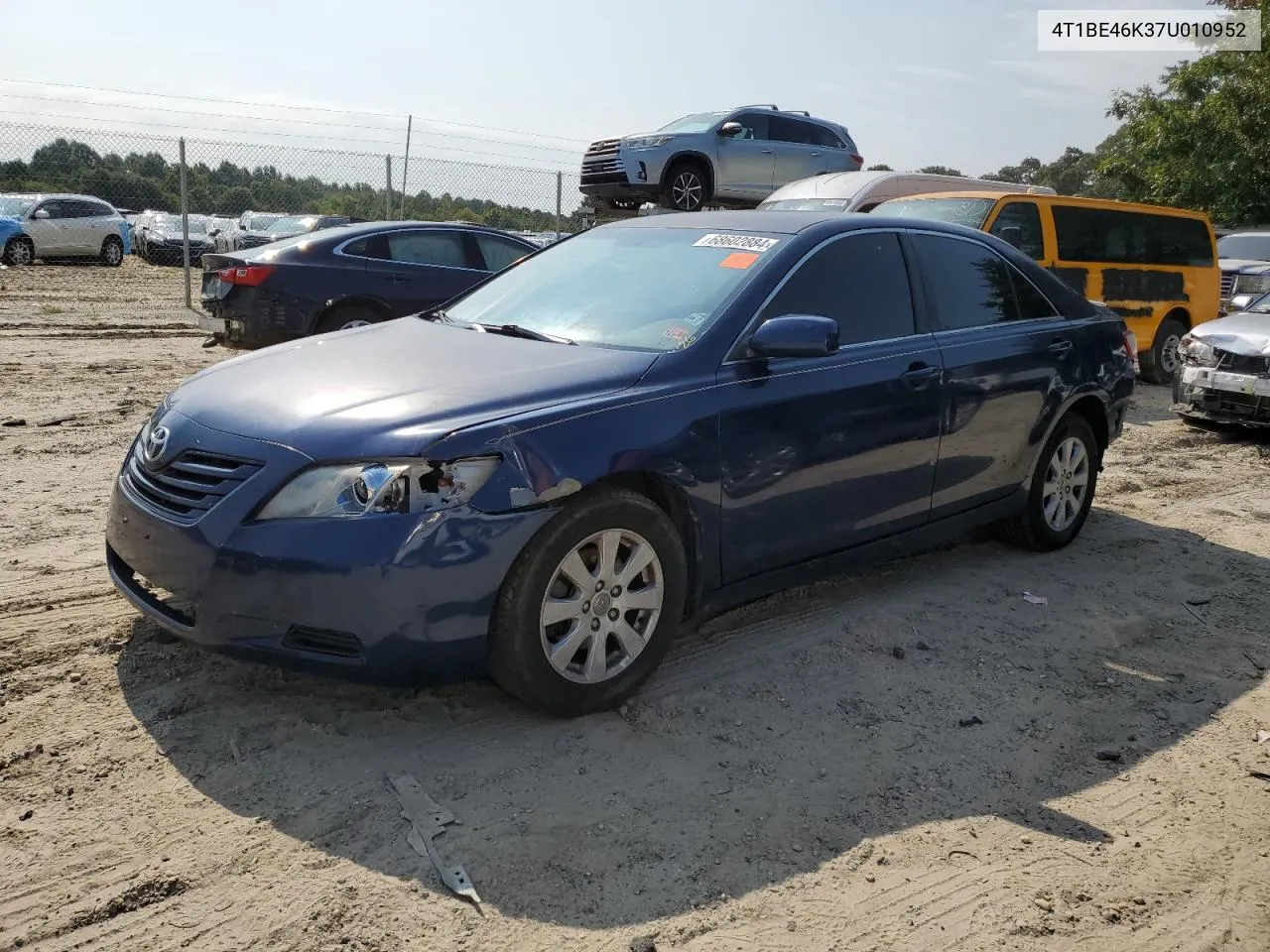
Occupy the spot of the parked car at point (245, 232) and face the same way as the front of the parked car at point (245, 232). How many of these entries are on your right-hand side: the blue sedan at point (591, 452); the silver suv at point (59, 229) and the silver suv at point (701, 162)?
1

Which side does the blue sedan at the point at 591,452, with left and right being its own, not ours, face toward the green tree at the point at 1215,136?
back

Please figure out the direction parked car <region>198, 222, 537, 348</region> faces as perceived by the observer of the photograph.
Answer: facing to the right of the viewer

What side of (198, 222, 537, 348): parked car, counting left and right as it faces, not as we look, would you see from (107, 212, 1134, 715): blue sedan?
right

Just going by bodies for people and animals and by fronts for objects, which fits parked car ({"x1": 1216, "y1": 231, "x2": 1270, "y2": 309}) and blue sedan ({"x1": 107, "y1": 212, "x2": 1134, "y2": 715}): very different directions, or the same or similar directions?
same or similar directions

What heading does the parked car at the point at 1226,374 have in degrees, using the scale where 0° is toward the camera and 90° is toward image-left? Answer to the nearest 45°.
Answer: approximately 45°

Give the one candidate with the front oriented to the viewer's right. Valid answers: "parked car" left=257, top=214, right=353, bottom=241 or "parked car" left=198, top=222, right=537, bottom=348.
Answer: "parked car" left=198, top=222, right=537, bottom=348

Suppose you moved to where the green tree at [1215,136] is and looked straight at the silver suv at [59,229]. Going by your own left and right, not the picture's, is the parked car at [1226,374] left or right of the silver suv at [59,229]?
left

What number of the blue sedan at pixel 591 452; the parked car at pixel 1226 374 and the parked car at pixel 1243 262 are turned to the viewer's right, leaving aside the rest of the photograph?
0

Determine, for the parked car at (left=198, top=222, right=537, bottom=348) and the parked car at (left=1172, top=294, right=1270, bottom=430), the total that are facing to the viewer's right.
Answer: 1

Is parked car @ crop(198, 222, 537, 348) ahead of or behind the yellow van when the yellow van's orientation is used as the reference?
ahead

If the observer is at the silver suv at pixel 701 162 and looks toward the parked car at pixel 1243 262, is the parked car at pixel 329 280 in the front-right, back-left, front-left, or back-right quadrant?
back-right

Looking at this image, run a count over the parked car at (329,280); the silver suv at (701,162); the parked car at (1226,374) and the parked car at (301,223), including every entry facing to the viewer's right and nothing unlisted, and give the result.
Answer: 1

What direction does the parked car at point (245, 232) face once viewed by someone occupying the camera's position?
facing the viewer and to the left of the viewer
